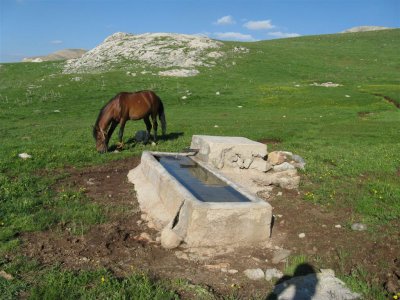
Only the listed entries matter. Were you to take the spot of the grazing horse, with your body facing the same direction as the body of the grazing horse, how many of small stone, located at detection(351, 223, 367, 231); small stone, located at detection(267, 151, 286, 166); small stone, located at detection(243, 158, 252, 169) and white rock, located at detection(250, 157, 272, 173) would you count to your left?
4

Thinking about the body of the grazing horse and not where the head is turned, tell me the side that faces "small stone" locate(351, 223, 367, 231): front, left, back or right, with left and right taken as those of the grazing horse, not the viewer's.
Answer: left

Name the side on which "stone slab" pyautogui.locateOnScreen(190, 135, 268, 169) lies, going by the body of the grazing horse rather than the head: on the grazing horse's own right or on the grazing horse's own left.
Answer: on the grazing horse's own left

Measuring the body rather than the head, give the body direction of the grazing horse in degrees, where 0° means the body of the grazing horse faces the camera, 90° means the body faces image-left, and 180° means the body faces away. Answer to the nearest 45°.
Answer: approximately 45°

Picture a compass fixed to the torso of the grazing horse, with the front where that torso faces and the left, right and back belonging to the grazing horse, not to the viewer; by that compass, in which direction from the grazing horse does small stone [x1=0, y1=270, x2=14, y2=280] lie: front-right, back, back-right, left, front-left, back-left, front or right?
front-left

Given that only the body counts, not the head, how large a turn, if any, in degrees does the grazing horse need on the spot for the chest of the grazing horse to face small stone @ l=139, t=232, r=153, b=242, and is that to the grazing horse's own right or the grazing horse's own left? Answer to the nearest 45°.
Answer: approximately 45° to the grazing horse's own left

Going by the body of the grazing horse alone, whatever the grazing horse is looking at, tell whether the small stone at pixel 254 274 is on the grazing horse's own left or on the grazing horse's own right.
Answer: on the grazing horse's own left

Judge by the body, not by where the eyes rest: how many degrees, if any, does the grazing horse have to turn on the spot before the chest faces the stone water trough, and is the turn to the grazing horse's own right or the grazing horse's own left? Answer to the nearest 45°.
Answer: approximately 45° to the grazing horse's own left

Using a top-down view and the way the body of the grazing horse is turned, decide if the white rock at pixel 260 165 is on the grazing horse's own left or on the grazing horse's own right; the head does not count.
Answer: on the grazing horse's own left

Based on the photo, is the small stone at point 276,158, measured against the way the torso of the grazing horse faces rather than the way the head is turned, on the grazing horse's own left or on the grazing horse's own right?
on the grazing horse's own left

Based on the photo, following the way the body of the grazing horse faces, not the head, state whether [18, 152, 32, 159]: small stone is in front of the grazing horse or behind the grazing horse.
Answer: in front

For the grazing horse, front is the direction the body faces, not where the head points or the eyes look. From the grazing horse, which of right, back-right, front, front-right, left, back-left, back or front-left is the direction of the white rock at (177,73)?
back-right

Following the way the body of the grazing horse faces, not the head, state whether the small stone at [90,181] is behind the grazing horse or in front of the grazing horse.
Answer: in front

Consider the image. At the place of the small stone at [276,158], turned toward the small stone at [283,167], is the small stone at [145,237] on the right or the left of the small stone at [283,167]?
right

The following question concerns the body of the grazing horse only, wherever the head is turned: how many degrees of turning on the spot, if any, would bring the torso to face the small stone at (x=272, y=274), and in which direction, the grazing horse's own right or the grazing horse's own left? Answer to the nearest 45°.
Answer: approximately 45° to the grazing horse's own left
